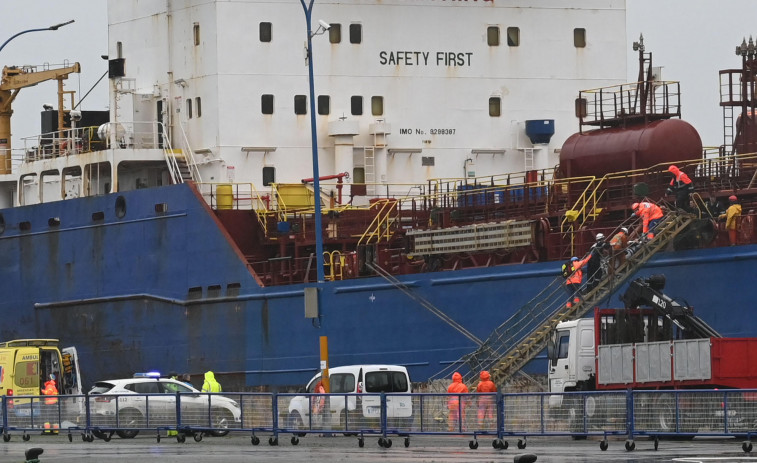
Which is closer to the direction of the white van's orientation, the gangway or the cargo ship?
the cargo ship

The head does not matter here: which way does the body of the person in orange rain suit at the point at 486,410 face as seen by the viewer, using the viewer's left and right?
facing away from the viewer

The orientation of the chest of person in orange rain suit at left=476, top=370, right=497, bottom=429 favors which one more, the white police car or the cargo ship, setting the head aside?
the cargo ship

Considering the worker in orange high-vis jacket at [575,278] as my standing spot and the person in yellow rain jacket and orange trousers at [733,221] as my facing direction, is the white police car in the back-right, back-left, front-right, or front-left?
back-right
